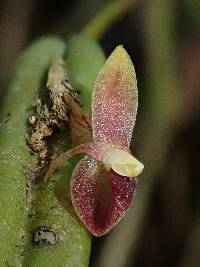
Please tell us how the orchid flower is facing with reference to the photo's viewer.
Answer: facing the viewer and to the right of the viewer
